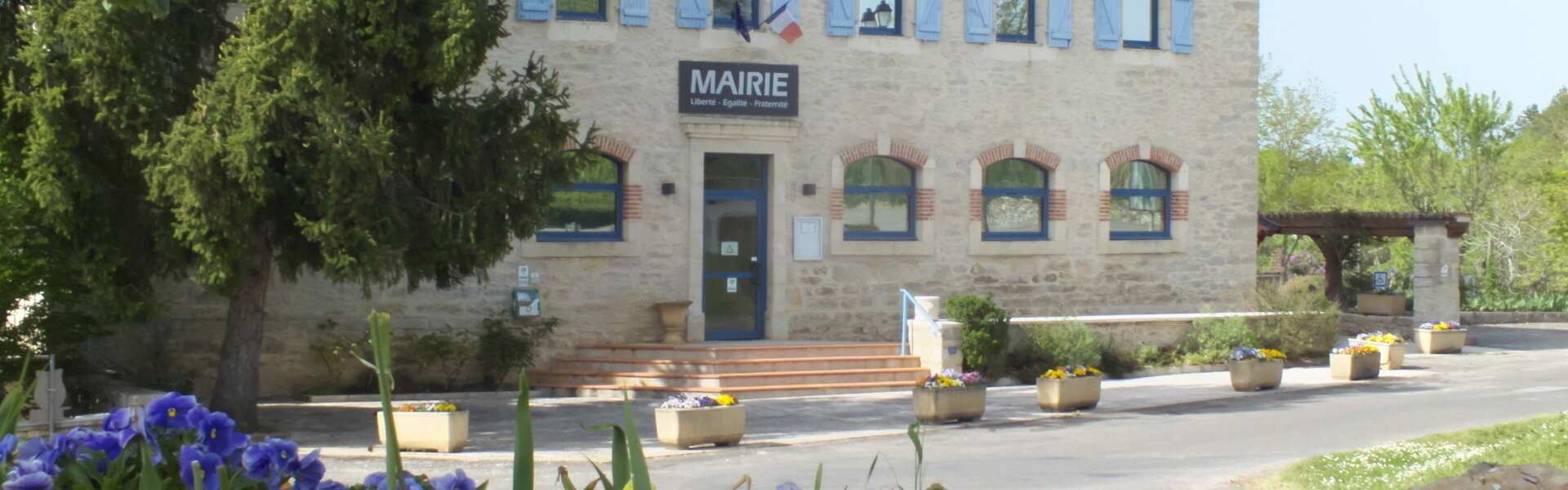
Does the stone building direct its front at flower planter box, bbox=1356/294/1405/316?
no

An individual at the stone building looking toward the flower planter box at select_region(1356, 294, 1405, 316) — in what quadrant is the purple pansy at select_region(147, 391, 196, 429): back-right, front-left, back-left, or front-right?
back-right

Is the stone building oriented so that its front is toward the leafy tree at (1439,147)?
no

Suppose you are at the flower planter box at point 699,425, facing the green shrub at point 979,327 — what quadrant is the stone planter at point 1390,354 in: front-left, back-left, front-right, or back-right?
front-right

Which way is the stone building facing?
toward the camera

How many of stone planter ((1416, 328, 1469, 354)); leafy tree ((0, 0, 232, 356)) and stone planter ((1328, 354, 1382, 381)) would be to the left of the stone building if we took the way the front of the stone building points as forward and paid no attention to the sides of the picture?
2

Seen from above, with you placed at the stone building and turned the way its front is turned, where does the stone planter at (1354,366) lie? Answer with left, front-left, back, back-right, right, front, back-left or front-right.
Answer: left

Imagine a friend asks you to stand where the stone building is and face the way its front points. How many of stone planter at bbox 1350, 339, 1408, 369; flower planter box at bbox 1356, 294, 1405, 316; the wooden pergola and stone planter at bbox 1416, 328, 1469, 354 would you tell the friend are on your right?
0

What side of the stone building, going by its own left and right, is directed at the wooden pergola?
left

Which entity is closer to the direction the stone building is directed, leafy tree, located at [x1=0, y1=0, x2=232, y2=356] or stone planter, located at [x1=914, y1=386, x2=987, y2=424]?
the stone planter

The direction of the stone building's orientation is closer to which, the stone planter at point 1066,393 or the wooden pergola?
the stone planter

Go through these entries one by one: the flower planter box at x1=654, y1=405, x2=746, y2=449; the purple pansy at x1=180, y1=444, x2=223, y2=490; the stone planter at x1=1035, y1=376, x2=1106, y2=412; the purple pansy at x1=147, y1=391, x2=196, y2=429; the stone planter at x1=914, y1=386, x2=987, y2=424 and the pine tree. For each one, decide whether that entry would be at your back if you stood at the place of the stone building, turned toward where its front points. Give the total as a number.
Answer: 0

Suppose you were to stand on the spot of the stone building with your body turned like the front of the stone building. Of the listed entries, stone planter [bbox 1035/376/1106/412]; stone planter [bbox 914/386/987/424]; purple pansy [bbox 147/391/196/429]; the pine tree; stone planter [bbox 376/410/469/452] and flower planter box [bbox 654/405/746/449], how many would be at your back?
0

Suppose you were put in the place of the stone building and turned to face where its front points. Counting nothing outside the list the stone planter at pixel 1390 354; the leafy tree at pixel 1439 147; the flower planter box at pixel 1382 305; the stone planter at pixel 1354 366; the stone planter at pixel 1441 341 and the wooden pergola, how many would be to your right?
0

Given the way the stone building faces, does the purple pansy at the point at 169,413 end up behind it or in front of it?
in front

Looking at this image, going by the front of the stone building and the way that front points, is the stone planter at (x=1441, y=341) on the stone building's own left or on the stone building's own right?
on the stone building's own left

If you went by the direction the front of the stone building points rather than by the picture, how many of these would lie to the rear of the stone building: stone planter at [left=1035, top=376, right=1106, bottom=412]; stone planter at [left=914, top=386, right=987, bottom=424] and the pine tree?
0

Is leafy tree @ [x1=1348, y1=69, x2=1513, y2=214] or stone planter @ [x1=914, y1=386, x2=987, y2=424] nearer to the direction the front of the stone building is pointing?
the stone planter
